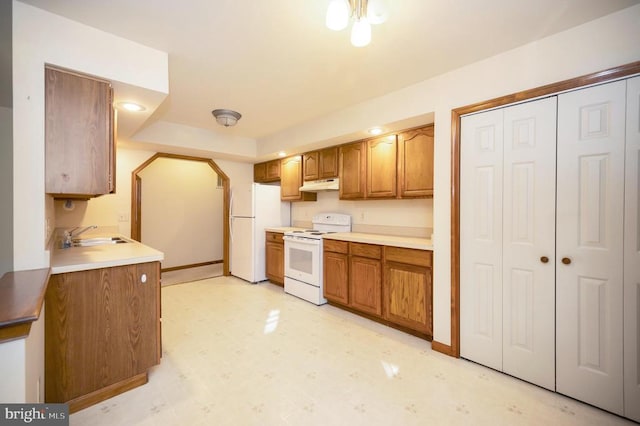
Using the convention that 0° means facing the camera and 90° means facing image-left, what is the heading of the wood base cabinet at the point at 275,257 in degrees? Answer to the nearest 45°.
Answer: approximately 45°

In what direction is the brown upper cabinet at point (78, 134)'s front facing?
to the viewer's right

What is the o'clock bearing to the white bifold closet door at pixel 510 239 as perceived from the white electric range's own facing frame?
The white bifold closet door is roughly at 9 o'clock from the white electric range.

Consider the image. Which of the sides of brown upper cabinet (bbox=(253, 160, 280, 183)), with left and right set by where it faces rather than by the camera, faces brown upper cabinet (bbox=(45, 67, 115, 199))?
front

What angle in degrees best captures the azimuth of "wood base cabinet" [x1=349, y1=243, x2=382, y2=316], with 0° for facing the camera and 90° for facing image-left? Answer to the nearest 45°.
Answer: approximately 45°

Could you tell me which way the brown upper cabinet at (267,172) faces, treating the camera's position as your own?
facing the viewer and to the left of the viewer

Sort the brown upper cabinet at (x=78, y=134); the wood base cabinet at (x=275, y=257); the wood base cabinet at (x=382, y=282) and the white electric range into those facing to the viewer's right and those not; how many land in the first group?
1

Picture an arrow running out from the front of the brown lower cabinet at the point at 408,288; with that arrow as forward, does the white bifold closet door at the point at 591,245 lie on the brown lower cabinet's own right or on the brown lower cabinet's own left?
on the brown lower cabinet's own left

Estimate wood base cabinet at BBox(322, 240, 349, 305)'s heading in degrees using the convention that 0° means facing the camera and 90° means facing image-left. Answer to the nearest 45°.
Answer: approximately 45°

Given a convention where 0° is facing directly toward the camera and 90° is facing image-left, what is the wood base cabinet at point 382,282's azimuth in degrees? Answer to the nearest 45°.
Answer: approximately 45°

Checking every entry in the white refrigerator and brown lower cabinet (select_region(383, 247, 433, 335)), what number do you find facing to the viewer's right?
0

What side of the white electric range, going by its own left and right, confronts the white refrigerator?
right

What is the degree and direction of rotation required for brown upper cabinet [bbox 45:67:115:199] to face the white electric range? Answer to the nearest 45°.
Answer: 0° — it already faces it

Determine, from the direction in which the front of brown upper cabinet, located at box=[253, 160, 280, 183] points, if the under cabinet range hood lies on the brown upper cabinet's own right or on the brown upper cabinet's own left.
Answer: on the brown upper cabinet's own left

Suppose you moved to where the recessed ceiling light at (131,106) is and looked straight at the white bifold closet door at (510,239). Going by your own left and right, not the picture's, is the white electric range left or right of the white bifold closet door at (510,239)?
left

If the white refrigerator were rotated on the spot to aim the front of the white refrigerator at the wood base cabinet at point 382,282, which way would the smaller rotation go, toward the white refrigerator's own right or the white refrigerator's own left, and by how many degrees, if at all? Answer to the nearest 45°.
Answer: approximately 90° to the white refrigerator's own left
